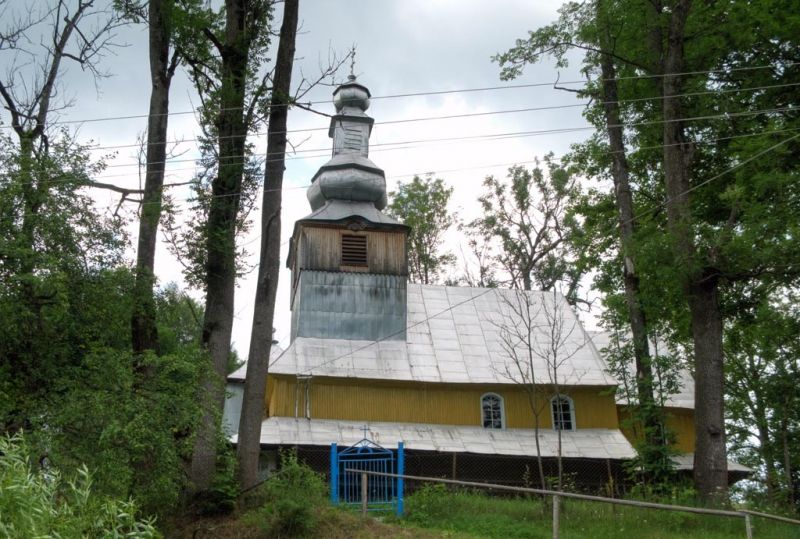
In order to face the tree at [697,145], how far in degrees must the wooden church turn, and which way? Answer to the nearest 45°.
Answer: approximately 135° to its left

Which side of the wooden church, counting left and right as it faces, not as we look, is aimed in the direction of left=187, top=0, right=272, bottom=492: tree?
front

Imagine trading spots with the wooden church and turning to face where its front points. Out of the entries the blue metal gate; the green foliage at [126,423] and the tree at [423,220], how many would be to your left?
2

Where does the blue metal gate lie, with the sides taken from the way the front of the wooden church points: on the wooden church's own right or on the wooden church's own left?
on the wooden church's own left

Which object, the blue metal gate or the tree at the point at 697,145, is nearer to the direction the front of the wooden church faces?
the blue metal gate

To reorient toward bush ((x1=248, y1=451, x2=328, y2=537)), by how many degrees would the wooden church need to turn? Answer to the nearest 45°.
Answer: approximately 90° to its left

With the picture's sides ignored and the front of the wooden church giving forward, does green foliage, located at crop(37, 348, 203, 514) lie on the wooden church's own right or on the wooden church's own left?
on the wooden church's own left

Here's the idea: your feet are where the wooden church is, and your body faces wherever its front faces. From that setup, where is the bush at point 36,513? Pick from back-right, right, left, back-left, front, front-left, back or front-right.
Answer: left

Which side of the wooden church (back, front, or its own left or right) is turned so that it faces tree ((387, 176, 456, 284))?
right

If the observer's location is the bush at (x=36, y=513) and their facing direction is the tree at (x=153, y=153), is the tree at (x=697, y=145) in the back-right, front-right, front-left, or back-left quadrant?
front-right

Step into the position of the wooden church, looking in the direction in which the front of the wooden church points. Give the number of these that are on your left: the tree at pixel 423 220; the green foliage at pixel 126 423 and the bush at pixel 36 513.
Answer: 2

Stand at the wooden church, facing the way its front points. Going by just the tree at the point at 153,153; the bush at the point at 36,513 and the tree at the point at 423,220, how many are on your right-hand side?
1

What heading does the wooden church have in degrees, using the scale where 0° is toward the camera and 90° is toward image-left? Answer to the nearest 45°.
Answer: approximately 90°
